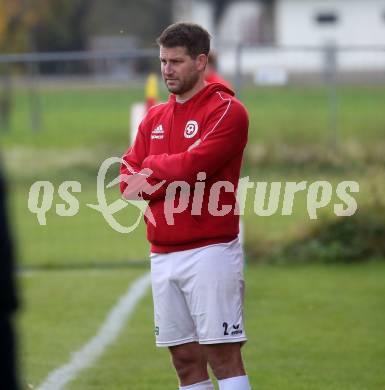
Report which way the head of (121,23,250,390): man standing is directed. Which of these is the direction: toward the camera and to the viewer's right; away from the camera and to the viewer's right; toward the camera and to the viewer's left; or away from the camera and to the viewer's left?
toward the camera and to the viewer's left

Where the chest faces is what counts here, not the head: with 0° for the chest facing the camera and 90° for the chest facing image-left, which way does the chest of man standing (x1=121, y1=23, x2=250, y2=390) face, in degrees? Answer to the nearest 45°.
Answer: approximately 45°
